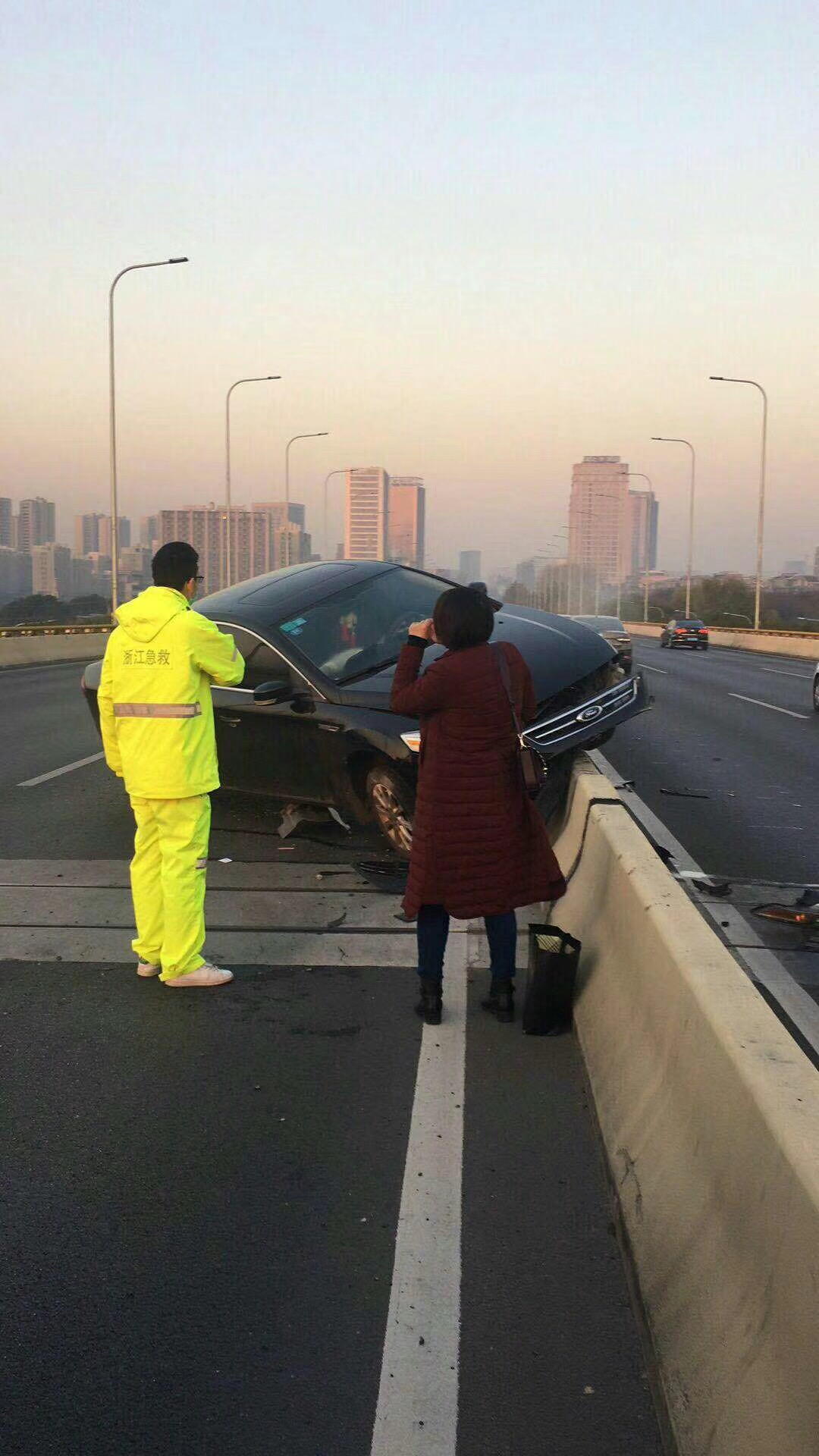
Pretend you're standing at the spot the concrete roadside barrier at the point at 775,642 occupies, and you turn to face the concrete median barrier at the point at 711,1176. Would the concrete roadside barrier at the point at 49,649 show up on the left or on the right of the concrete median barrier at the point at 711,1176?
right

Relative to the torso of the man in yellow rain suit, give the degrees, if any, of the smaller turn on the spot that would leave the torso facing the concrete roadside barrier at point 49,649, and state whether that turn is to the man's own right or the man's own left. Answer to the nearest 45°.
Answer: approximately 45° to the man's own left

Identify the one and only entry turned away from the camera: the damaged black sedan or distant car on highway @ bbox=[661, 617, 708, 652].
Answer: the distant car on highway

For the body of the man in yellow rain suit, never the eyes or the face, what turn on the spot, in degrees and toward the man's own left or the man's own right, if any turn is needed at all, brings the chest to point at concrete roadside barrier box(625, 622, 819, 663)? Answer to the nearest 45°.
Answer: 0° — they already face it

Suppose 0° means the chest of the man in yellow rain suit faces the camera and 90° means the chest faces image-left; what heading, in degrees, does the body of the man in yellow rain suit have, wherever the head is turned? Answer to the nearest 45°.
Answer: approximately 225°

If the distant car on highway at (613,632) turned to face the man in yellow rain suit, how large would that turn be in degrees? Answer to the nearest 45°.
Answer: approximately 180°

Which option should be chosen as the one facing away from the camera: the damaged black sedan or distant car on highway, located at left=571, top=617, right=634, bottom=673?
the distant car on highway

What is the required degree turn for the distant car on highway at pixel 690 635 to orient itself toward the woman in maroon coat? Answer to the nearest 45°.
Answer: approximately 180°

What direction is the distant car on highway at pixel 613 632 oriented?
away from the camera

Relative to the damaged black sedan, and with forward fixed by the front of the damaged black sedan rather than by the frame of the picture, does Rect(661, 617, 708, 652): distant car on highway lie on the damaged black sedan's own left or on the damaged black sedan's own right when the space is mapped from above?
on the damaged black sedan's own left

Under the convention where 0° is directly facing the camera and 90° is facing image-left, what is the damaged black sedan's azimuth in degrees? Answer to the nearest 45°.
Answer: approximately 315°

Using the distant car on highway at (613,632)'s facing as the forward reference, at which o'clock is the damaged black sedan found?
The damaged black sedan is roughly at 6 o'clock from the distant car on highway.

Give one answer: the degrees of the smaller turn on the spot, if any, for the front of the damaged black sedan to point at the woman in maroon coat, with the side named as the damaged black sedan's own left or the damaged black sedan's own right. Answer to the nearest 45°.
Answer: approximately 45° to the damaged black sedan's own right

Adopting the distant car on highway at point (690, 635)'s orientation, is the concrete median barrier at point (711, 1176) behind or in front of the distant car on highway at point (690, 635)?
behind

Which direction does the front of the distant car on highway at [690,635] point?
away from the camera

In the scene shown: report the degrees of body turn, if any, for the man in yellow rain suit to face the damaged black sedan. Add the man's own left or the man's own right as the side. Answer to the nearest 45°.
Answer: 0° — they already face it
